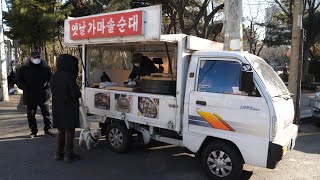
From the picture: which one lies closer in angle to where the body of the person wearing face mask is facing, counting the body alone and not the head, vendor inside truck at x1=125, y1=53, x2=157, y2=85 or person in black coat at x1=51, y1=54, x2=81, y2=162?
the person in black coat

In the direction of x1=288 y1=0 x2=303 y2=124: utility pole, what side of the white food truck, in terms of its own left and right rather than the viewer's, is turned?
left

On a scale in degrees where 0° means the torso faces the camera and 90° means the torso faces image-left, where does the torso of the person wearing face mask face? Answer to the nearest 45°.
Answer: approximately 0°

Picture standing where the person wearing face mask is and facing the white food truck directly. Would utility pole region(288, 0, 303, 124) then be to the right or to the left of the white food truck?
left

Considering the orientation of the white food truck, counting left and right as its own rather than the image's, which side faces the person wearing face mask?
back
